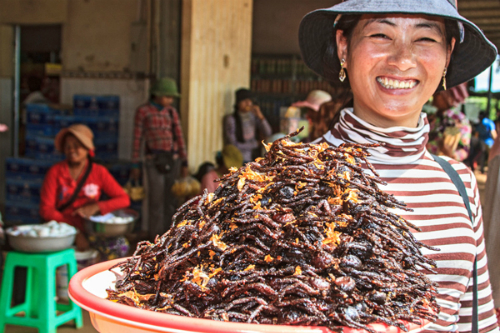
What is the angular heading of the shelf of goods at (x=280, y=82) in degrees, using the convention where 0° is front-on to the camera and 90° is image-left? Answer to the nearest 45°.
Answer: approximately 0°
